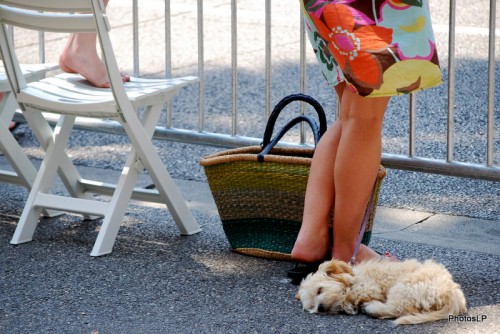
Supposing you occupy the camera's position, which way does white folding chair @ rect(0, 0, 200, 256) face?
facing away from the viewer and to the right of the viewer

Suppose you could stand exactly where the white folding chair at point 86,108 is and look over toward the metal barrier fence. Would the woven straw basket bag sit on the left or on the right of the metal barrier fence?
right

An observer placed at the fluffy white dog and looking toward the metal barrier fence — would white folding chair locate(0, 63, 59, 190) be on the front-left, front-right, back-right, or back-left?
front-left

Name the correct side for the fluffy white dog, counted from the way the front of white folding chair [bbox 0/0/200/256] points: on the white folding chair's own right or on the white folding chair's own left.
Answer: on the white folding chair's own right
